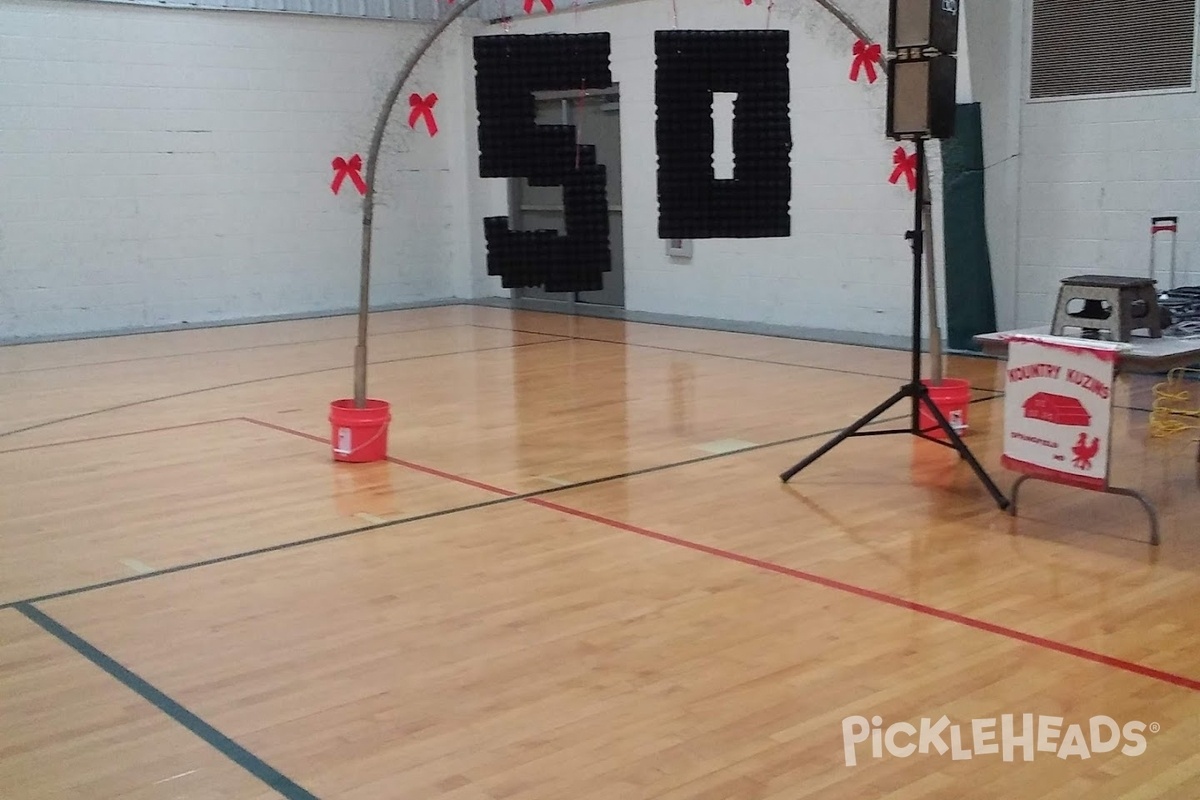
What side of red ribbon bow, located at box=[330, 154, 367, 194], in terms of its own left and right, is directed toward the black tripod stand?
left

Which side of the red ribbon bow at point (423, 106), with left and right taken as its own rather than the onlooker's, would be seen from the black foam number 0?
left

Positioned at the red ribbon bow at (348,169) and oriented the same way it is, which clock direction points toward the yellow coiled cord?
The yellow coiled cord is roughly at 9 o'clock from the red ribbon bow.

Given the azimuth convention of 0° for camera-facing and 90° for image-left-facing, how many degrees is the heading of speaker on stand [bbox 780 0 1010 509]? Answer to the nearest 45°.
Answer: approximately 45°
